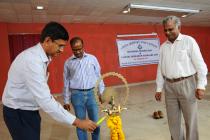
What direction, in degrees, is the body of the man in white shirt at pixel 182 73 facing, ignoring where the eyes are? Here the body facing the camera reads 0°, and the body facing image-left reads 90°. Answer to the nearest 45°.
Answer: approximately 45°

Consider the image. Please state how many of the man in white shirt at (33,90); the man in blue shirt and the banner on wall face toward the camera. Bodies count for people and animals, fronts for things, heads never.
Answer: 2

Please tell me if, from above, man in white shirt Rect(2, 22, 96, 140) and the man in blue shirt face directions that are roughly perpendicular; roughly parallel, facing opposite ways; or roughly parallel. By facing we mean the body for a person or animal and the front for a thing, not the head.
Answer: roughly perpendicular

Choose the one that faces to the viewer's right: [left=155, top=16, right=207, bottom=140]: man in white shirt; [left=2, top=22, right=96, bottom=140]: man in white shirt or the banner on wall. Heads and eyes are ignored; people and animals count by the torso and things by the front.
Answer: [left=2, top=22, right=96, bottom=140]: man in white shirt

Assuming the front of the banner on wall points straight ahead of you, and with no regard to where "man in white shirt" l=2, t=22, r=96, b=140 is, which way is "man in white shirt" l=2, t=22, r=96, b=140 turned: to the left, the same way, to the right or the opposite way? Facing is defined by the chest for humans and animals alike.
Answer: to the left

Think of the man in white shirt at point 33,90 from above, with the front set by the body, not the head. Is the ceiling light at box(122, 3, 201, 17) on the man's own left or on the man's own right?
on the man's own left

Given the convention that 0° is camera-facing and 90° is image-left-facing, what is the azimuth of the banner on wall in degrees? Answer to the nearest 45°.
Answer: approximately 0°

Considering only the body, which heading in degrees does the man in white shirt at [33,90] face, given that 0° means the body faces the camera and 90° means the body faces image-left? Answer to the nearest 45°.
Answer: approximately 270°
